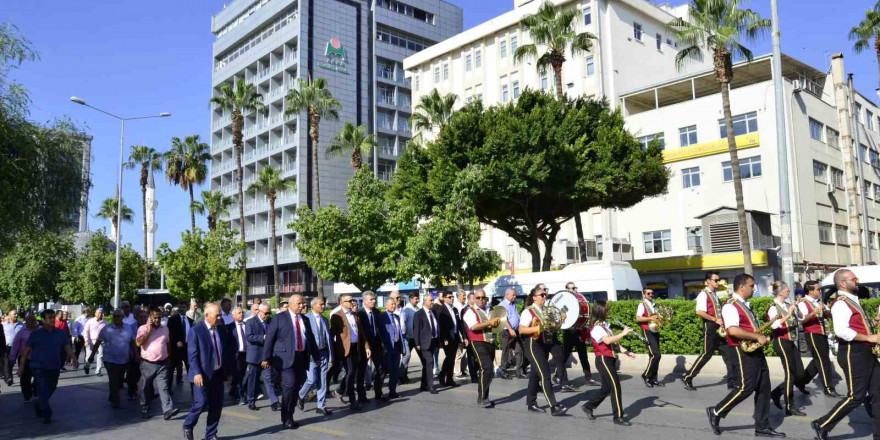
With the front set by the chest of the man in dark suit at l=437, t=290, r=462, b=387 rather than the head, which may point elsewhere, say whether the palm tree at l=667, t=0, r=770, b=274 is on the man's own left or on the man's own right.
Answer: on the man's own left

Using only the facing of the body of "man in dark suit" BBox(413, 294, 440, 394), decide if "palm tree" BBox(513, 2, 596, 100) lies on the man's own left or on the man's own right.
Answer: on the man's own left

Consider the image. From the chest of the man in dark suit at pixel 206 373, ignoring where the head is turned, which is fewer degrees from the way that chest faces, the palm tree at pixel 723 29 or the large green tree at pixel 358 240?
the palm tree

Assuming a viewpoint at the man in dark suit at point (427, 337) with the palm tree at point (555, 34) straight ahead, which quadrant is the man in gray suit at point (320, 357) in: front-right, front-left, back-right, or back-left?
back-left
